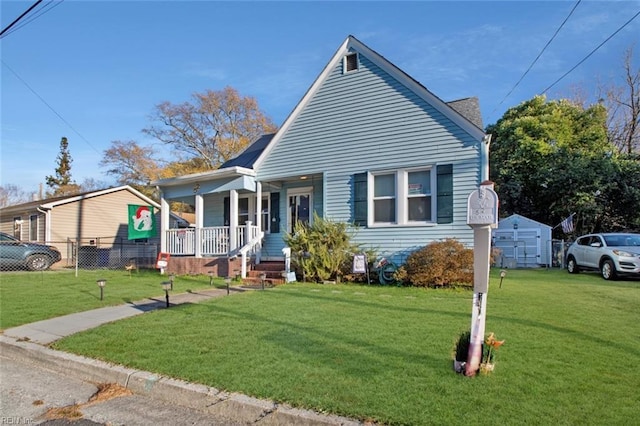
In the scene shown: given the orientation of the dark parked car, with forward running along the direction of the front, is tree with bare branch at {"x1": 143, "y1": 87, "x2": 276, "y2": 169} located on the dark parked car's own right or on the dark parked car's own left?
on the dark parked car's own left

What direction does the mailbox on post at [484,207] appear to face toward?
toward the camera

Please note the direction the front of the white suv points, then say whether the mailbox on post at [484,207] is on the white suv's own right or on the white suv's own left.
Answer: on the white suv's own right

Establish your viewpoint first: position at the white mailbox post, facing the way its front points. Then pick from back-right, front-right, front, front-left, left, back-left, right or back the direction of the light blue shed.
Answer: back

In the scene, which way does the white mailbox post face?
toward the camera

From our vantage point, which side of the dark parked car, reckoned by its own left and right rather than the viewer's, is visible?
right

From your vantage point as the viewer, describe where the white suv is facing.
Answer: facing the viewer and to the right of the viewer

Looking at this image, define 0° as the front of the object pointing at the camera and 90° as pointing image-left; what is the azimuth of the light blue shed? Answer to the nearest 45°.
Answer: approximately 0°
